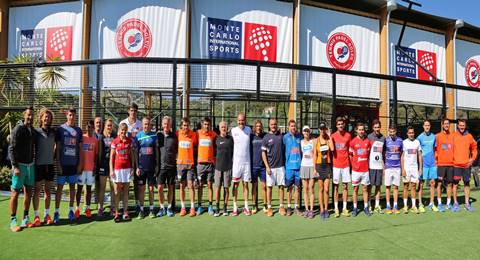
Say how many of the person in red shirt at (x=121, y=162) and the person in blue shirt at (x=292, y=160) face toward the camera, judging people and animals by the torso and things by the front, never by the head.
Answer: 2

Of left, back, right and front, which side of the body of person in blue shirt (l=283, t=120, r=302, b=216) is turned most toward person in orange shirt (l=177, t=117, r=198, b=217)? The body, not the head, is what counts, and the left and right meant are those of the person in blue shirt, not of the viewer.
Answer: right

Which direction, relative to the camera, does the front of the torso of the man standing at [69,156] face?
toward the camera

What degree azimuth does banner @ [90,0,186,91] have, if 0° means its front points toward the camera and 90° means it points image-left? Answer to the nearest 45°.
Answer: approximately 0°

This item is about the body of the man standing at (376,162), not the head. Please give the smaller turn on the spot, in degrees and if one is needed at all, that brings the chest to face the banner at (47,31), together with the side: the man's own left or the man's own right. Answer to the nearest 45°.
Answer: approximately 90° to the man's own right

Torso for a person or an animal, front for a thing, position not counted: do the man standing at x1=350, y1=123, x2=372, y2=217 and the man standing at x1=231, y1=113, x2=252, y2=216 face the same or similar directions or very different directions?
same or similar directions

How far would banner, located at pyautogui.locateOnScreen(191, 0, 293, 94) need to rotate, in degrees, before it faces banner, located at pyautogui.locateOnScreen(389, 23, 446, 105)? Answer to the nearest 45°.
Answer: approximately 90° to its left

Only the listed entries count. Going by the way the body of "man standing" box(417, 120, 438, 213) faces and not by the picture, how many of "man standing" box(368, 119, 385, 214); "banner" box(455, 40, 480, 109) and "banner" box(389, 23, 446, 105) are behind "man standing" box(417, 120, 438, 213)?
2

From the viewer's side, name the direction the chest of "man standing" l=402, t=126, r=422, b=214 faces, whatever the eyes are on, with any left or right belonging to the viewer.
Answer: facing the viewer

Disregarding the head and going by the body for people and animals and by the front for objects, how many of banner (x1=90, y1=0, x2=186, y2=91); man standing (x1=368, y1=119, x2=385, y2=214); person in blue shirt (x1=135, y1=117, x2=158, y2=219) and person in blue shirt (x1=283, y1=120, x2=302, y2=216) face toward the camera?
4

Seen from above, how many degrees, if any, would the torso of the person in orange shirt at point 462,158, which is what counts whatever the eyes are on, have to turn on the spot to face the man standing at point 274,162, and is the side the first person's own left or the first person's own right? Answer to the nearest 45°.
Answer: approximately 45° to the first person's own right

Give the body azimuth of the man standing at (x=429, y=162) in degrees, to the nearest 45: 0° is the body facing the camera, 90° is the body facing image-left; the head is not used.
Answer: approximately 0°

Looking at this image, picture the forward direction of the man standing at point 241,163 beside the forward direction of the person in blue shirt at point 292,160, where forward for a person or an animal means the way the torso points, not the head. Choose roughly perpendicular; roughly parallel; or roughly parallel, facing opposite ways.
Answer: roughly parallel

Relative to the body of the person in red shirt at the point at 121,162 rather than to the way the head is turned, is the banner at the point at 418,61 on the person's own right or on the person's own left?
on the person's own left

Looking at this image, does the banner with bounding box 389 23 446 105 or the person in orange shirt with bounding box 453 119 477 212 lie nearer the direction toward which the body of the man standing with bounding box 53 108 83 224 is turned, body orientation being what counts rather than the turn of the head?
the person in orange shirt

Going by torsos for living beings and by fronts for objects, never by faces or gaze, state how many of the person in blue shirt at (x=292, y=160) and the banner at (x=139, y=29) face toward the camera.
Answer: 2
